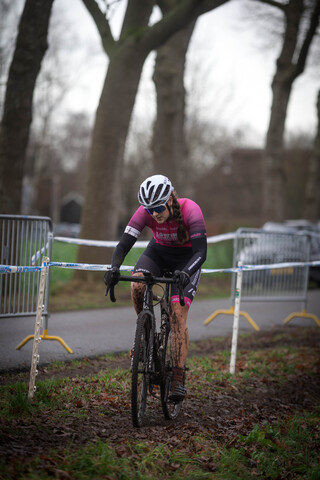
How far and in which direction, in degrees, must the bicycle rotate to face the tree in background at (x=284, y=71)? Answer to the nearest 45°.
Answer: approximately 180°

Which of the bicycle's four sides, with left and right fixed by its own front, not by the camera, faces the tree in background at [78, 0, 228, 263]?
back

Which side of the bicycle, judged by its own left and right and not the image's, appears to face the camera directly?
front

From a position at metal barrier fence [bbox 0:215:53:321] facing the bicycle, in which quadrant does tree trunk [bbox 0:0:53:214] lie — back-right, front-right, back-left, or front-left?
back-left

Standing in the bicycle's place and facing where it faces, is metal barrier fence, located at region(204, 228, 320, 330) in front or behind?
behind

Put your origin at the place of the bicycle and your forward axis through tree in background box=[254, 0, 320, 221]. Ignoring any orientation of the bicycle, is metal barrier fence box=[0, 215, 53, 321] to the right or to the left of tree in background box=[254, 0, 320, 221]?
left

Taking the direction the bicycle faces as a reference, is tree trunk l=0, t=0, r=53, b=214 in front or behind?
behind

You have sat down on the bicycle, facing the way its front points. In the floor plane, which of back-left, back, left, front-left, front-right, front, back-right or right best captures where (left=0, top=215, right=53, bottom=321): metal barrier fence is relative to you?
back-right

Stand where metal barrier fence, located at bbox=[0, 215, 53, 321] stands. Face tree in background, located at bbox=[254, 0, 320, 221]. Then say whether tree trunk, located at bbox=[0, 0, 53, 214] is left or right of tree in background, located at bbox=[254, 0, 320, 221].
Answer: left
